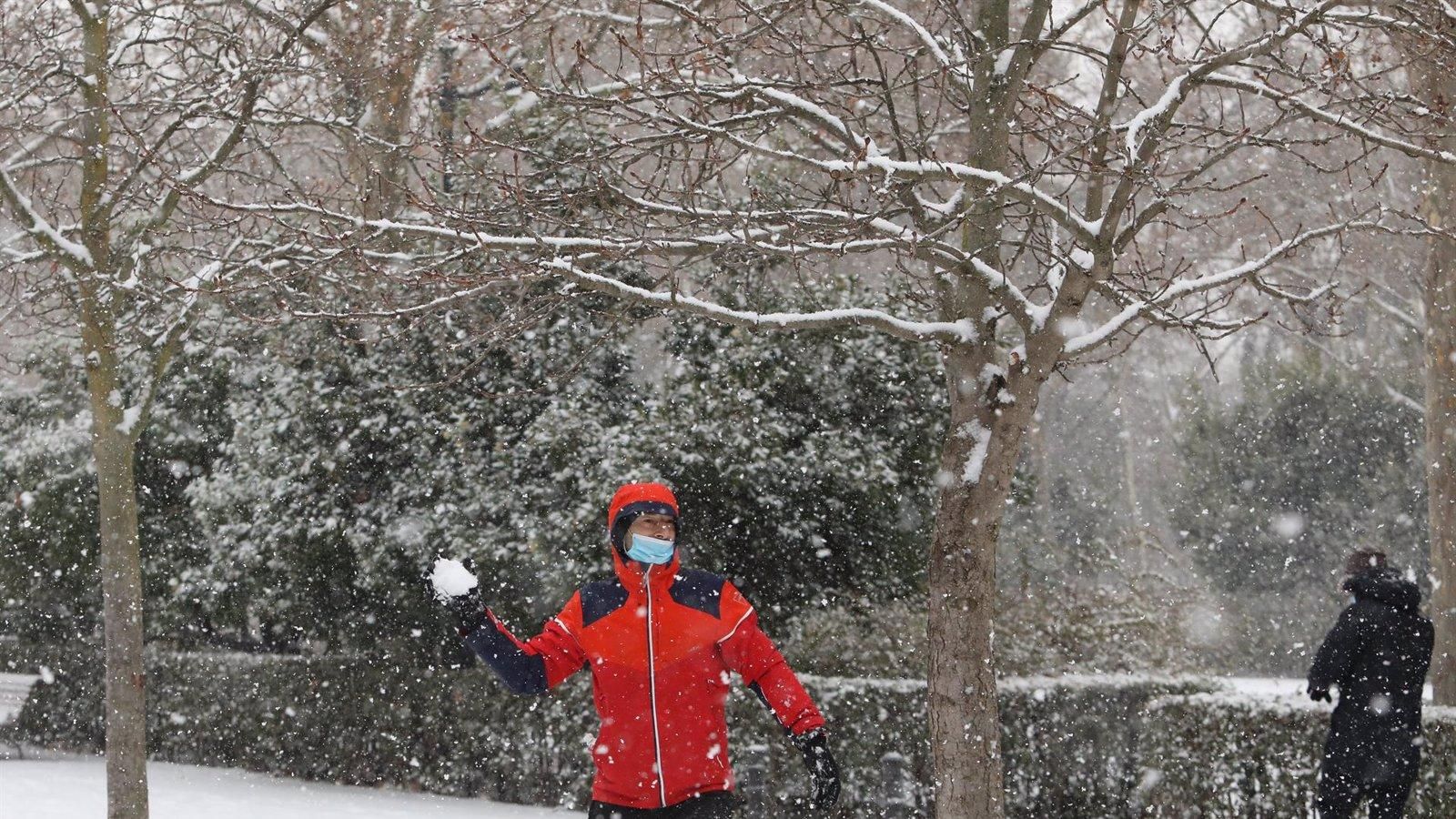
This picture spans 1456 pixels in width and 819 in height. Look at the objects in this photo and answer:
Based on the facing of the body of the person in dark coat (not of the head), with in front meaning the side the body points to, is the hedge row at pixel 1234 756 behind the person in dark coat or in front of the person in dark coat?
in front

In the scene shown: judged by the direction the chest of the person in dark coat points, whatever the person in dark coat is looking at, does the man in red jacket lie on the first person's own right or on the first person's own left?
on the first person's own left

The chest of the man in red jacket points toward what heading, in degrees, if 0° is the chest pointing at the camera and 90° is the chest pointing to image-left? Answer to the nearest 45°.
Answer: approximately 0°

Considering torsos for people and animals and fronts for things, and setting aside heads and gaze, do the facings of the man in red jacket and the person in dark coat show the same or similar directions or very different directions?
very different directions

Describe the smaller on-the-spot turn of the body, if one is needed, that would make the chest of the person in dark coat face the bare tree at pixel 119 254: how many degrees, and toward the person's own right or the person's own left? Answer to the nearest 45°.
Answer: approximately 45° to the person's own left

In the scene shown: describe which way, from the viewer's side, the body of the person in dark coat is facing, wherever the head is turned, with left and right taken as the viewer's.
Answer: facing away from the viewer and to the left of the viewer

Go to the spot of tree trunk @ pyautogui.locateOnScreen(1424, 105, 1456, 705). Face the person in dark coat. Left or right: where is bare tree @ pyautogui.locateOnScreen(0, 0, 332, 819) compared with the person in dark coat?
right

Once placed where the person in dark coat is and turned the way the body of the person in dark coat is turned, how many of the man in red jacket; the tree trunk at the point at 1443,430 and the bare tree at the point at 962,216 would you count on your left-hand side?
2

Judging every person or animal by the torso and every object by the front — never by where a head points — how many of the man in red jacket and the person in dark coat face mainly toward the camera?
1

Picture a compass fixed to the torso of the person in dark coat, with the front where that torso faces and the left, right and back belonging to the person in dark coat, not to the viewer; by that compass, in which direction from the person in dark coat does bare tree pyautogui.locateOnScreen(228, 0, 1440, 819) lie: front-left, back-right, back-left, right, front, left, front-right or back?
left

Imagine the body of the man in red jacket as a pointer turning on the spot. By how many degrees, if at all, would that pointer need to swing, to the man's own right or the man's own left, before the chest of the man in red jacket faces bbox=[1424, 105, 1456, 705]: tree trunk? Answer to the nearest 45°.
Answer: approximately 135° to the man's own left

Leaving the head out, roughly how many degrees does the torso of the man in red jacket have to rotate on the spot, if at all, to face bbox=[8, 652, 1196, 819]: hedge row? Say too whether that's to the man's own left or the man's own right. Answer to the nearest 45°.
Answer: approximately 180°
